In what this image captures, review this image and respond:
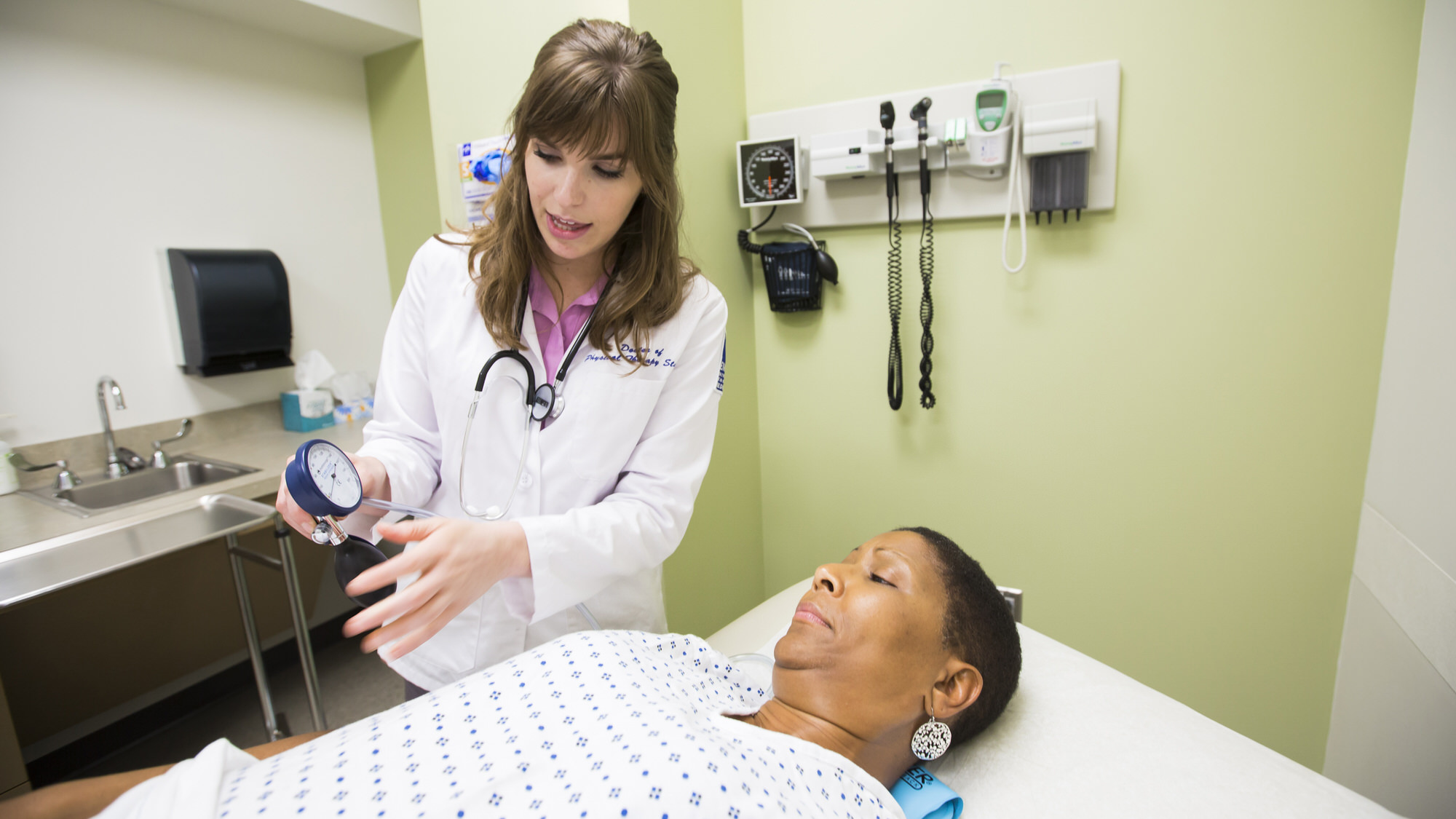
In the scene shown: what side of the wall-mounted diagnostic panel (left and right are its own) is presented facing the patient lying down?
front

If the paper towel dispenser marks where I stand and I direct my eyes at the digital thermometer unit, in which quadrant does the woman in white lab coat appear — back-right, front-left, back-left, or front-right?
front-right

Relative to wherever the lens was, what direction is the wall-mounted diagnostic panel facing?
facing the viewer and to the left of the viewer

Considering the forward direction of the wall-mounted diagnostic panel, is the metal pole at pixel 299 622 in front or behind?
in front

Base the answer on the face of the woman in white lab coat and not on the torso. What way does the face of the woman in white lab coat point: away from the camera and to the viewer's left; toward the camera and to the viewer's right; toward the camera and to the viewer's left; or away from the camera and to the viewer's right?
toward the camera and to the viewer's left

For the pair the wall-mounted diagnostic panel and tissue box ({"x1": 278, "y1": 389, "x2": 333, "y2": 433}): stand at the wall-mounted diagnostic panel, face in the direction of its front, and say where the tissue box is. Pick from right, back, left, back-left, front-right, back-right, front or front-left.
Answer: front-right

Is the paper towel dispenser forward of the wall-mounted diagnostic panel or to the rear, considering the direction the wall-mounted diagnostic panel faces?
forward

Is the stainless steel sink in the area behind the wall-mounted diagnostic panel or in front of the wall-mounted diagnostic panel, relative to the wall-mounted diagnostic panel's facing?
in front

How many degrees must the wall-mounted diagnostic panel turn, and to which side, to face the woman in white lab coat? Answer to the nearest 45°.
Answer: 0° — it already faces them
